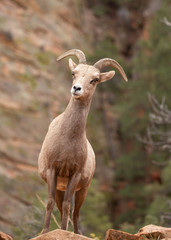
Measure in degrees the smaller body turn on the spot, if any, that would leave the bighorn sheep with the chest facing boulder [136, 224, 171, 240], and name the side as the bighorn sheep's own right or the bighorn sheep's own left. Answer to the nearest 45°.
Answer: approximately 90° to the bighorn sheep's own left

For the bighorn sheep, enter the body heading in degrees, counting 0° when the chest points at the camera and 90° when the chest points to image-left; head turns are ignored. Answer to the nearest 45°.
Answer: approximately 0°
